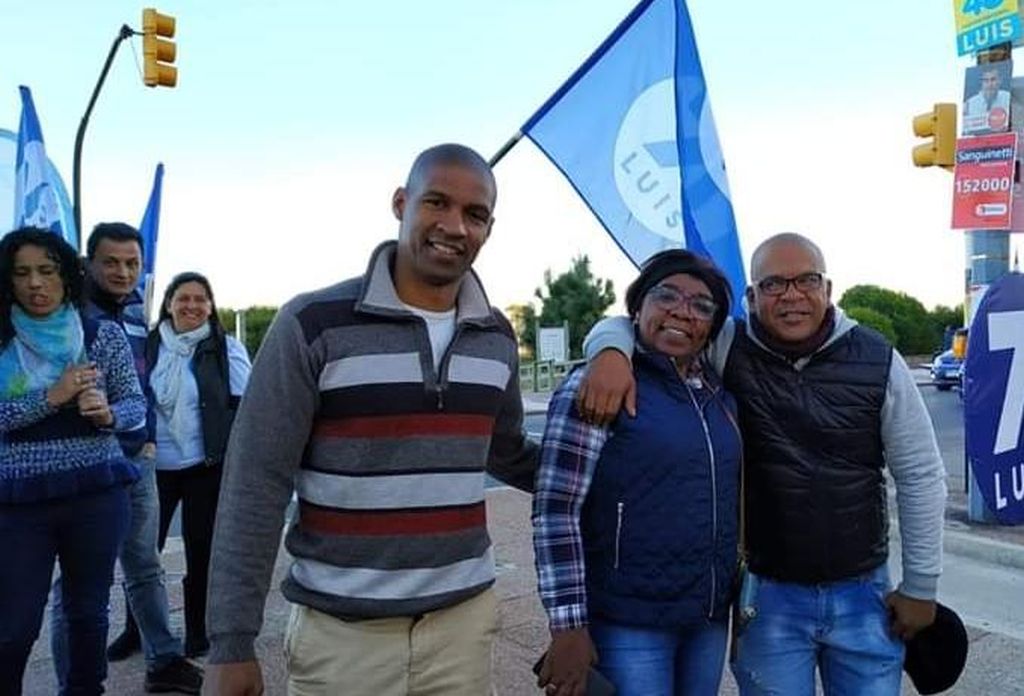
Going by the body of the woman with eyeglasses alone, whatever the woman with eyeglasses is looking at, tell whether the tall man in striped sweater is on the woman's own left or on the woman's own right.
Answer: on the woman's own right

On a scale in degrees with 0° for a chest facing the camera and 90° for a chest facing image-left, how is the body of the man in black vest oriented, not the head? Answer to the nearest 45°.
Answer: approximately 0°

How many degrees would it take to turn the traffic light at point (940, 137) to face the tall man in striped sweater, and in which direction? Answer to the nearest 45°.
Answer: approximately 90° to its left

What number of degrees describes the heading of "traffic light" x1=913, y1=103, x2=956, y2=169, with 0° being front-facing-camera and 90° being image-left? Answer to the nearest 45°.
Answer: approximately 90°

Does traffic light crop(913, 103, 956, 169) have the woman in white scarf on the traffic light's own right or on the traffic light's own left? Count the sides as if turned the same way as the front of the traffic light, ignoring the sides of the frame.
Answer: on the traffic light's own left

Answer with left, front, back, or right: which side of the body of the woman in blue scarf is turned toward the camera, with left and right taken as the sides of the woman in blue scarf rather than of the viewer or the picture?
front

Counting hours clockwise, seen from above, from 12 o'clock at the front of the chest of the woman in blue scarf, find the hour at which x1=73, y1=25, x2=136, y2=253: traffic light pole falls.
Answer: The traffic light pole is roughly at 6 o'clock from the woman in blue scarf.

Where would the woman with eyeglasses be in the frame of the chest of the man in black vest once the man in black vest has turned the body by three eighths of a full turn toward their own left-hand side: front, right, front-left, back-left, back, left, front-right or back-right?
back

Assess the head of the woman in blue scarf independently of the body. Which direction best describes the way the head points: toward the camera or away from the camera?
toward the camera

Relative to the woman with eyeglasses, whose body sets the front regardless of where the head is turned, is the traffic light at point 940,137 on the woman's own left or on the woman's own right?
on the woman's own left

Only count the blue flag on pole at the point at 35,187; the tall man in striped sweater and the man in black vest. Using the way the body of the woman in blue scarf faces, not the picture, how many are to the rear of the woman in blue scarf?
1

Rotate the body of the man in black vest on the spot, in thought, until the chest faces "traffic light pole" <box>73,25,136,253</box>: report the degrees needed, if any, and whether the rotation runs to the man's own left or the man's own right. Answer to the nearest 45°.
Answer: approximately 135° to the man's own right

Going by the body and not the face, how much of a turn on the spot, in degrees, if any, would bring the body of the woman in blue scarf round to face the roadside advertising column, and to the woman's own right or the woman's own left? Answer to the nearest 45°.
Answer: approximately 90° to the woman's own left

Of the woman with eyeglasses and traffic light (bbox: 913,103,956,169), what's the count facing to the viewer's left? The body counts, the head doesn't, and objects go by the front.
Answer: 1

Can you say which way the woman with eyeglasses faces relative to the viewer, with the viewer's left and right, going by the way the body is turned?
facing the viewer and to the right of the viewer
